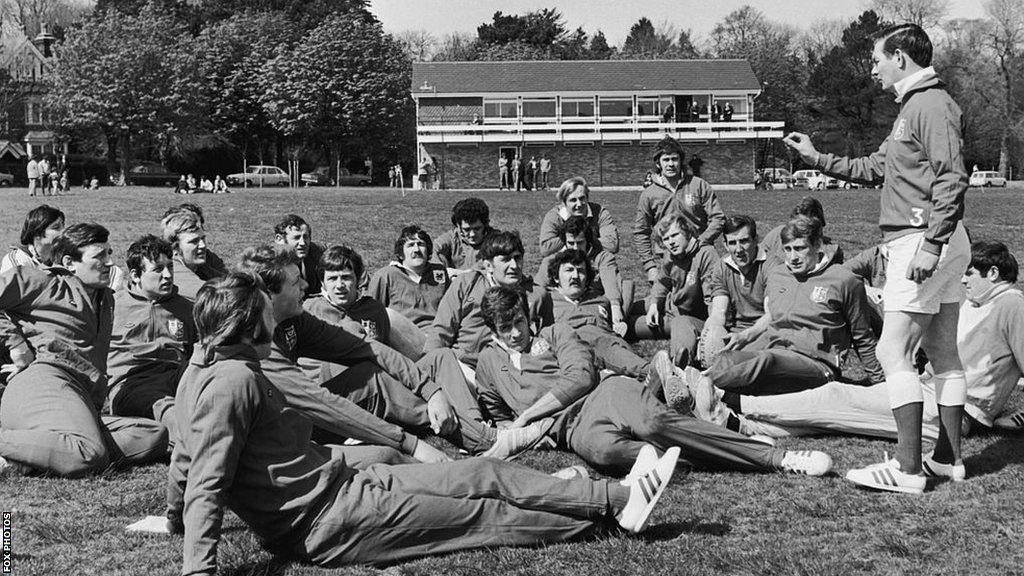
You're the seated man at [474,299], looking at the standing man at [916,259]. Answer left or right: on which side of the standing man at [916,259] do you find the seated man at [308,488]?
right

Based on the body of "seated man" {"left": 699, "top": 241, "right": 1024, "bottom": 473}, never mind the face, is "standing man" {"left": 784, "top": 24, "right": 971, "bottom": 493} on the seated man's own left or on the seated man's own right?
on the seated man's own left

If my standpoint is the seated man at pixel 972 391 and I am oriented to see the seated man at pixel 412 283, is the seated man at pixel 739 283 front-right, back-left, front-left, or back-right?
front-right

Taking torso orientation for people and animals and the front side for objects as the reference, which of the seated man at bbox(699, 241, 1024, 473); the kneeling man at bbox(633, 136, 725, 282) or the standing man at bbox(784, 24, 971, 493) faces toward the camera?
the kneeling man at bbox(633, 136, 725, 282)

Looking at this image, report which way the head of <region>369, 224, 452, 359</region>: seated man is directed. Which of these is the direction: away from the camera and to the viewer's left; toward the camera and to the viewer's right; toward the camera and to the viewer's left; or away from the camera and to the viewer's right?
toward the camera and to the viewer's right

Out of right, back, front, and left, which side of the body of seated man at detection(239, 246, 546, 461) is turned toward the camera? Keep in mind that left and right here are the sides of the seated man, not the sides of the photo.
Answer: right

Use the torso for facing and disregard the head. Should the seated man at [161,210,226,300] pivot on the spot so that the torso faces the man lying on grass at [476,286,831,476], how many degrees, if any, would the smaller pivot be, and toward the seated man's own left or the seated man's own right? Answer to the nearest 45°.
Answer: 0° — they already face them

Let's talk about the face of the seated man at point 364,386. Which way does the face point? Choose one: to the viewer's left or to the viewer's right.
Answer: to the viewer's right

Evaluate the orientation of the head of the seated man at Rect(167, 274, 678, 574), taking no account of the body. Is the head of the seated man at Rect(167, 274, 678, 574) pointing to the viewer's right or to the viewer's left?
to the viewer's right

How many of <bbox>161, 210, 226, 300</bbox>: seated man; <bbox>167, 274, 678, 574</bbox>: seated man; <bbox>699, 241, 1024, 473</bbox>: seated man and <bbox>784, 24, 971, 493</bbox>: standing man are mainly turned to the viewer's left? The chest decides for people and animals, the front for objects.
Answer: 2

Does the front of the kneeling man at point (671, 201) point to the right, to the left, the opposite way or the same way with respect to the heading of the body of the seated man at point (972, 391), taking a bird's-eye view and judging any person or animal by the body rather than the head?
to the left

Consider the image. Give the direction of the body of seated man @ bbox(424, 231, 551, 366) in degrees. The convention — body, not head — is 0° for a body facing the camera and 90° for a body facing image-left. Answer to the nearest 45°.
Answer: approximately 315°

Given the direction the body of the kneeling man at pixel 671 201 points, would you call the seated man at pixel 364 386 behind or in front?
in front

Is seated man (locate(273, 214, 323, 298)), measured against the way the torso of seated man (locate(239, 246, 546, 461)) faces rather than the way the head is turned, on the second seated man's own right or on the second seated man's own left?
on the second seated man's own left

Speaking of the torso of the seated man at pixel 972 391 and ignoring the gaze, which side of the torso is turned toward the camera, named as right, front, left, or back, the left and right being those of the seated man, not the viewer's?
left
